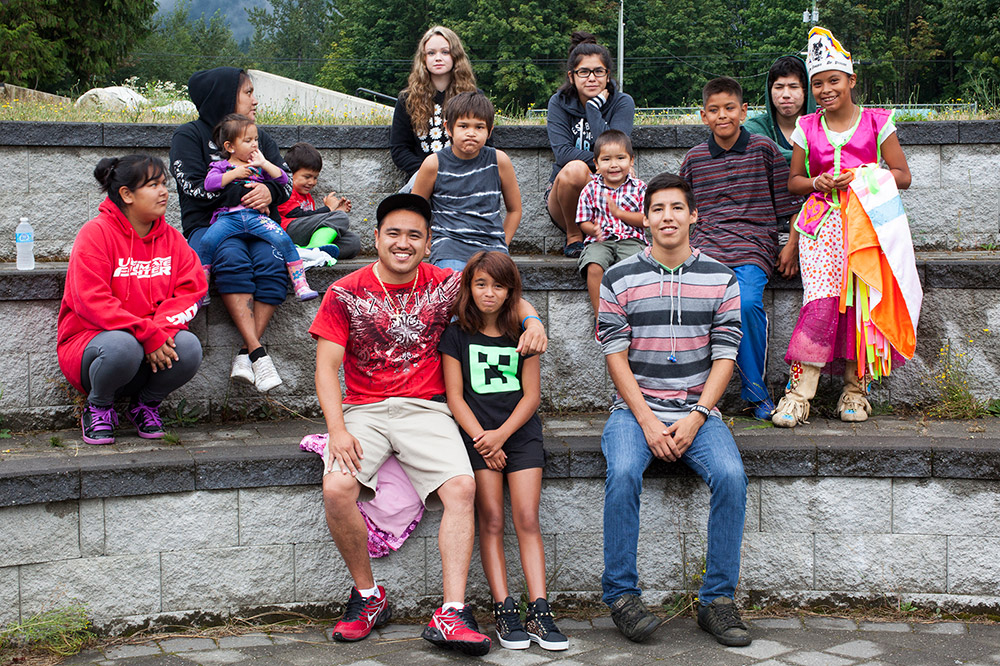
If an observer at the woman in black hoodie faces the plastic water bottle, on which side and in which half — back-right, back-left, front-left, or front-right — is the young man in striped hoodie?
back-left

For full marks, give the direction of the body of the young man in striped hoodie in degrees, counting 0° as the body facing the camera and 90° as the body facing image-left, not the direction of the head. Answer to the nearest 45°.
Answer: approximately 0°

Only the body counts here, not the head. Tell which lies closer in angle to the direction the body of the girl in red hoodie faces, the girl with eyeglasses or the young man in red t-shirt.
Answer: the young man in red t-shirt

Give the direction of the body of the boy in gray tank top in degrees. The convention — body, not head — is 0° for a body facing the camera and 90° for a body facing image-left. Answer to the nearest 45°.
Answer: approximately 0°
